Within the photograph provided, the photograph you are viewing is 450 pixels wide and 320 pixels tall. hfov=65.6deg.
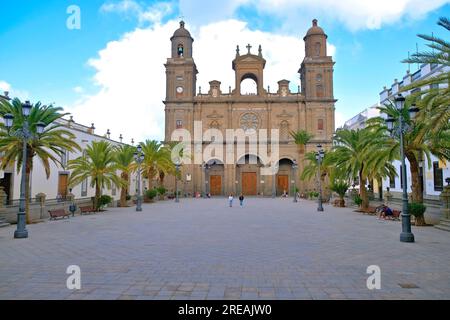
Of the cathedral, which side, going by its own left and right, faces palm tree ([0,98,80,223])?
front

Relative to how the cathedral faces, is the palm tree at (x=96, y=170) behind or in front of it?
in front

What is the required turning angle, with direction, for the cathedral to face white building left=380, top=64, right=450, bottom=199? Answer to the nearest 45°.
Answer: approximately 45° to its left

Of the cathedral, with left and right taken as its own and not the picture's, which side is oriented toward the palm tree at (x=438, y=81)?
front

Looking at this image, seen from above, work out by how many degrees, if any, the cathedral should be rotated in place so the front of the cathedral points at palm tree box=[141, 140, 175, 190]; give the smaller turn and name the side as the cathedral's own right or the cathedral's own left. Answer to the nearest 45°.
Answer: approximately 45° to the cathedral's own right

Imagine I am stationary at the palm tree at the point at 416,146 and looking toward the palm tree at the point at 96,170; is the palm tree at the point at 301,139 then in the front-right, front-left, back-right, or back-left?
front-right

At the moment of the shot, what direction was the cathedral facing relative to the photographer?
facing the viewer

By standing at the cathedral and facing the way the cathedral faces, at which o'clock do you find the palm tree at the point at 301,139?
The palm tree is roughly at 10 o'clock from the cathedral.

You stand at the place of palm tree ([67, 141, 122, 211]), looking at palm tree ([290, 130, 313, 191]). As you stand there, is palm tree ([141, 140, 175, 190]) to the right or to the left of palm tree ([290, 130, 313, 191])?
left
